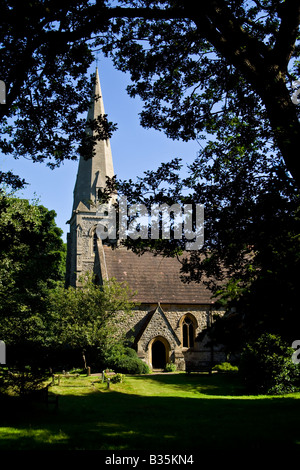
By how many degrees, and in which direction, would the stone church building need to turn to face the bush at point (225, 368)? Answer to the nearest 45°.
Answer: approximately 45° to its left

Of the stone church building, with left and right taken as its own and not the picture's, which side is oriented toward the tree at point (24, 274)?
right

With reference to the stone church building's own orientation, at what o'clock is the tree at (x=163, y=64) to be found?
The tree is roughly at 12 o'clock from the stone church building.

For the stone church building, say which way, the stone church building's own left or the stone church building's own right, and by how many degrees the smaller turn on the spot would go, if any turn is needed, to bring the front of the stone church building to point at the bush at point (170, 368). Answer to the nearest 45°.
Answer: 0° — it already faces it

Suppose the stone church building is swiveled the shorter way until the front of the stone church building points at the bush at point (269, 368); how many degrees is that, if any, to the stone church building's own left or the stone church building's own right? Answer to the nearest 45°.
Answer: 0° — it already faces it

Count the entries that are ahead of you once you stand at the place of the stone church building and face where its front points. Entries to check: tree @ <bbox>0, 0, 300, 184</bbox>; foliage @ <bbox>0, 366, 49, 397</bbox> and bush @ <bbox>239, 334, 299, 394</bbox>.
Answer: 3

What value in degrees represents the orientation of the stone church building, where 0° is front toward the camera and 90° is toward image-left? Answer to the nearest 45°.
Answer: approximately 0°

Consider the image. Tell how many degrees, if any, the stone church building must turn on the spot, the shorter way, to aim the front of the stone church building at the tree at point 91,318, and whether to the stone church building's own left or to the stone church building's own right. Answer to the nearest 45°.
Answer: approximately 45° to the stone church building's own right

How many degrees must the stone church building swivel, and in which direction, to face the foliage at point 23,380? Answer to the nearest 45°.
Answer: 0° — it already faces it
